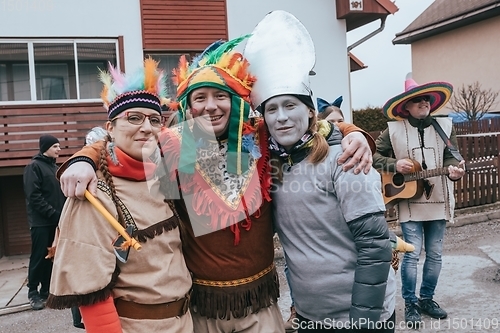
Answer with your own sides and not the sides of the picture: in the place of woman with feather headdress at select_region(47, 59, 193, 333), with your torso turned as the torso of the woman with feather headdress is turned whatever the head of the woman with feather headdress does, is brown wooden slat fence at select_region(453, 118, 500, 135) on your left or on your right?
on your left

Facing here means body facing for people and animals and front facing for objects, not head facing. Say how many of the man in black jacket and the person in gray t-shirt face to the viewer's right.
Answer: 1

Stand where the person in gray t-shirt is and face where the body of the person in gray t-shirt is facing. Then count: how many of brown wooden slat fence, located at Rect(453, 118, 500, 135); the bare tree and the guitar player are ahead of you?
0

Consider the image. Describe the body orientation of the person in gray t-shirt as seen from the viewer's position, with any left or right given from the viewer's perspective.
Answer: facing the viewer and to the left of the viewer

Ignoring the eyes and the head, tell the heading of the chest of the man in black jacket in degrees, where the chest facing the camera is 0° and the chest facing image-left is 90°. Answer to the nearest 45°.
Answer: approximately 270°

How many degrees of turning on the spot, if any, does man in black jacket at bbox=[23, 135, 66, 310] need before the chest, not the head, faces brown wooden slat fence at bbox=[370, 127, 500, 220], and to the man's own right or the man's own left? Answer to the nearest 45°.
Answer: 0° — they already face it

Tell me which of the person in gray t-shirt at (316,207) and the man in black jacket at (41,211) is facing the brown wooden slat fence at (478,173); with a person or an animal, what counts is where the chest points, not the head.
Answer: the man in black jacket

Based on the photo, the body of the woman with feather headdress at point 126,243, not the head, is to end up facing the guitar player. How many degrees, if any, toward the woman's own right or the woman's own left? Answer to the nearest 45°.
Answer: approximately 90° to the woman's own left

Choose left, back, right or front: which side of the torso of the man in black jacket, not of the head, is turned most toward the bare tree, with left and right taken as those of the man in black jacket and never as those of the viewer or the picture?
front

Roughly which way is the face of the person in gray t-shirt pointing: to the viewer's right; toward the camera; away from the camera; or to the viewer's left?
toward the camera

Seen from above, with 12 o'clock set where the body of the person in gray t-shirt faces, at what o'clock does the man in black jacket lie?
The man in black jacket is roughly at 3 o'clock from the person in gray t-shirt.

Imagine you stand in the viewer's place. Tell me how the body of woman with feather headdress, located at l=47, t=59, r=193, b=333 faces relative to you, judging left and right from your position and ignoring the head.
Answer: facing the viewer and to the right of the viewer

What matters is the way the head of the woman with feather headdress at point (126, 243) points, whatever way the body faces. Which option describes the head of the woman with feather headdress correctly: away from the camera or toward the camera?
toward the camera

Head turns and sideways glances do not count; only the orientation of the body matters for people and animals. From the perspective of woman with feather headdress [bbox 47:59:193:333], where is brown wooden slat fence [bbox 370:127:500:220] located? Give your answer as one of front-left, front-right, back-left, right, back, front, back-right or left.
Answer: left
